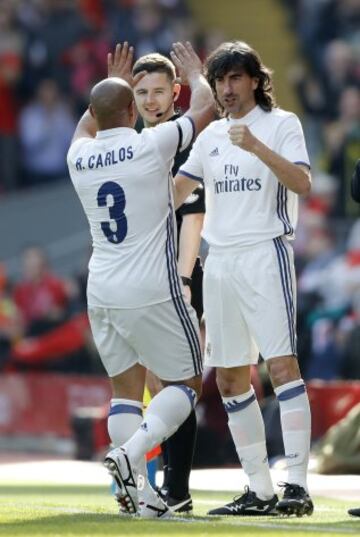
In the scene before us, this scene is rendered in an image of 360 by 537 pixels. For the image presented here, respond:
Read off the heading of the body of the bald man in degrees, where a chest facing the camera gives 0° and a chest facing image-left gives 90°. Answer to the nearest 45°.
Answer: approximately 225°

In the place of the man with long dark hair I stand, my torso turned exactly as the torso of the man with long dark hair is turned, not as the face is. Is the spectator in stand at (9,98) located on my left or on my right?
on my right

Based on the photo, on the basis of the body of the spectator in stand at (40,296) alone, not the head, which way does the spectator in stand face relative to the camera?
toward the camera

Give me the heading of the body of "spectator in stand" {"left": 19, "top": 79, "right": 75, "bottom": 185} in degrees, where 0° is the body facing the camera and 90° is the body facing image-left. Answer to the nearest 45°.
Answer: approximately 0°

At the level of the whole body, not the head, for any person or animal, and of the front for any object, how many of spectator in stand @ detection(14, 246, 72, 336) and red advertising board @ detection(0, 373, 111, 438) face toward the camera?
2

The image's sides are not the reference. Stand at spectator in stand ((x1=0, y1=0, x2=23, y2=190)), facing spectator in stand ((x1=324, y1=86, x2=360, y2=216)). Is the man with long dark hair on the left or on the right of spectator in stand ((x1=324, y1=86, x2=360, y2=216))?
right

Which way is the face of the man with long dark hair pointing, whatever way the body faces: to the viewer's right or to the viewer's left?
to the viewer's left

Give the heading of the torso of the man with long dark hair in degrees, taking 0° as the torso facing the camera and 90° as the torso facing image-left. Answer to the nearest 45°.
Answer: approximately 45°

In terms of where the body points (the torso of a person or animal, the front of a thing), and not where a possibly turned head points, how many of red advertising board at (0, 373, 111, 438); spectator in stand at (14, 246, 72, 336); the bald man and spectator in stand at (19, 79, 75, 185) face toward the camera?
3
